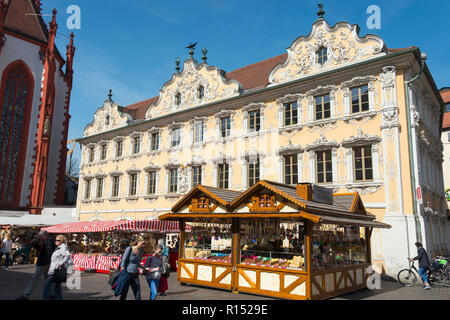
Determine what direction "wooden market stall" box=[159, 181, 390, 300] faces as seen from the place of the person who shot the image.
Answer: facing the viewer and to the left of the viewer

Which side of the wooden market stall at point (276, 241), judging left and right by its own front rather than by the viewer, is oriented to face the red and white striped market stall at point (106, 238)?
right

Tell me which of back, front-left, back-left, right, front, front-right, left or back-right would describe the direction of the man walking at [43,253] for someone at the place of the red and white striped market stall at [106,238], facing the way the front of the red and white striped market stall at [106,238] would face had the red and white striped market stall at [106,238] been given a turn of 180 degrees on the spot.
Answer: back

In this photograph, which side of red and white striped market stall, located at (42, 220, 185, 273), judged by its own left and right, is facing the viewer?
front

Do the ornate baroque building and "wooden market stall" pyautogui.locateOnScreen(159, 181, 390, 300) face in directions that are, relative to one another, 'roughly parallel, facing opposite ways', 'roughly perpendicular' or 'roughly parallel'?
roughly parallel

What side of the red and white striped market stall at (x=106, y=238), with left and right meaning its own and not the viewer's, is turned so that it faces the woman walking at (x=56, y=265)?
front

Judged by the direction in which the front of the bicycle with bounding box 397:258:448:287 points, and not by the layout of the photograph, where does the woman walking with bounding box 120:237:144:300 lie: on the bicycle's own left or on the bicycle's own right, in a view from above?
on the bicycle's own left

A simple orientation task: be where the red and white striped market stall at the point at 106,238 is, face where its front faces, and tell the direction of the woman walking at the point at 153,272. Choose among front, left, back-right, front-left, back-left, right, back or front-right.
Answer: front

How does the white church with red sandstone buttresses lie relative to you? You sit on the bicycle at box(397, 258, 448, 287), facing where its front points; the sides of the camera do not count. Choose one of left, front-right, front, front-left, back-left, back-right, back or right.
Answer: front

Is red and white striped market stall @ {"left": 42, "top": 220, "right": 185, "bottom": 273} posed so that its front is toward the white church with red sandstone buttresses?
no

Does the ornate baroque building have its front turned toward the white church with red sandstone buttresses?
no

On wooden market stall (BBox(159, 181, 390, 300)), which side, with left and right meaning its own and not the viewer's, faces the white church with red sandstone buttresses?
right

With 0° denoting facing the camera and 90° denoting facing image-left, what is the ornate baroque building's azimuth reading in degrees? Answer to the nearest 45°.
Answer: approximately 45°

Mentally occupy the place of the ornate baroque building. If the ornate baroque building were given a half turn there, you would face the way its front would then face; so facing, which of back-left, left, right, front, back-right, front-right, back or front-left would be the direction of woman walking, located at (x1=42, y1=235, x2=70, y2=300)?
back

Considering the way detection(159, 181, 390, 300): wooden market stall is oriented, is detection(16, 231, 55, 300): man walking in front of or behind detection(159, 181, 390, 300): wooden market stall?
in front

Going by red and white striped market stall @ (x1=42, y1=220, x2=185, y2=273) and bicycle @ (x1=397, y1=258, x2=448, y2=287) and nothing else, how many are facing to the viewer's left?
1

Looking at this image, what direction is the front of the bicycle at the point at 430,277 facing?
to the viewer's left

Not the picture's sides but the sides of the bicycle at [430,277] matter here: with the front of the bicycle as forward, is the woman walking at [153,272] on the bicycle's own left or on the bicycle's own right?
on the bicycle's own left
